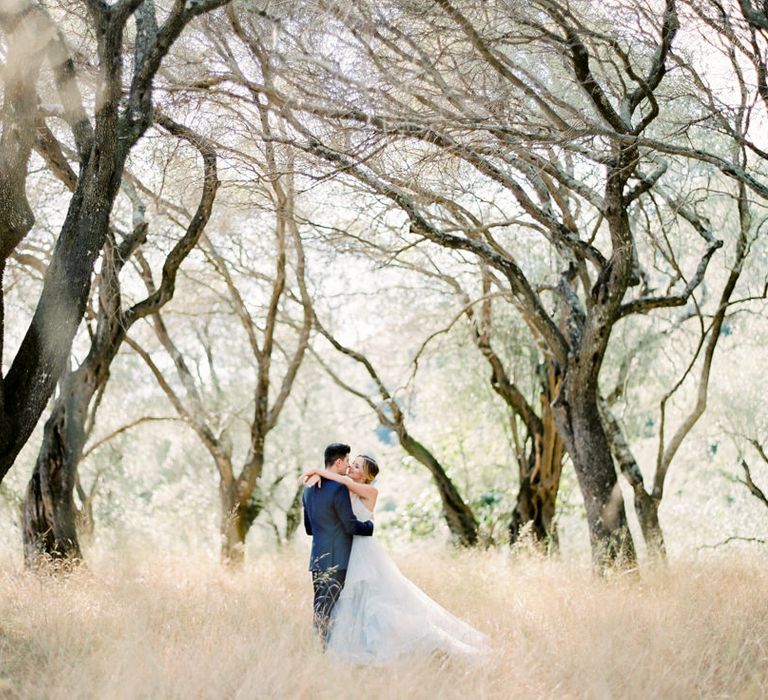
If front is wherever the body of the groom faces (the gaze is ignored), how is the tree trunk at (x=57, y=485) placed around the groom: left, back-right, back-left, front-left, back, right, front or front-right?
left

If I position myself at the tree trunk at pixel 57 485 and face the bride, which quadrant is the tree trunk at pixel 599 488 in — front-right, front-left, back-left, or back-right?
front-left

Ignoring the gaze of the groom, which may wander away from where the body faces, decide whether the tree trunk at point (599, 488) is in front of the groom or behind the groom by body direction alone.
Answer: in front

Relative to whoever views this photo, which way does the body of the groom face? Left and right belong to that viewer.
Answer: facing away from the viewer and to the right of the viewer

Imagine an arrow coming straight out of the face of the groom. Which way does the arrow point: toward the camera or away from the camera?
away from the camera

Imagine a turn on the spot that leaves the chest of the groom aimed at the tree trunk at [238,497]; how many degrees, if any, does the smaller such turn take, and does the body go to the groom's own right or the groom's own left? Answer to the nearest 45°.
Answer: approximately 45° to the groom's own left

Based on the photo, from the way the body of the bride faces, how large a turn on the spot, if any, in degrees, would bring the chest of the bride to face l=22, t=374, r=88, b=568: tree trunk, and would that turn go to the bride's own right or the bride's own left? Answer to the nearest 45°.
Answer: approximately 45° to the bride's own right

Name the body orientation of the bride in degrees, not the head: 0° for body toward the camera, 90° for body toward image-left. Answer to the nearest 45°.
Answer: approximately 90°

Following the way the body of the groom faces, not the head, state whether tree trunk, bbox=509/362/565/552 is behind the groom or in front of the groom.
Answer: in front
